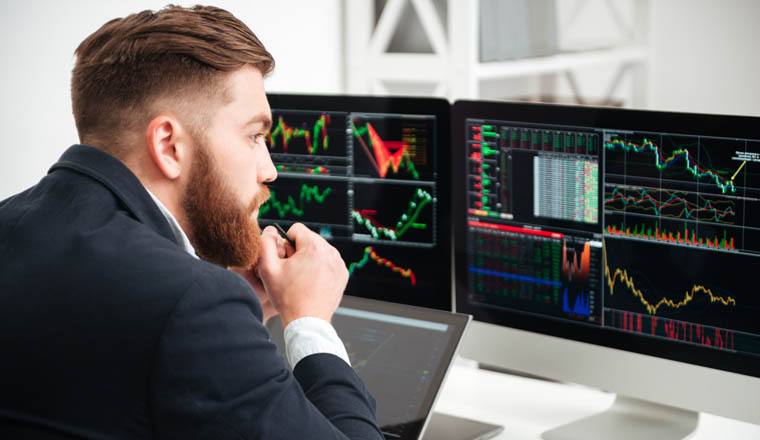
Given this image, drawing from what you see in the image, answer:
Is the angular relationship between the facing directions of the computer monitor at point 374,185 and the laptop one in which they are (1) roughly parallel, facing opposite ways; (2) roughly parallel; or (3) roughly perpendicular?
roughly parallel

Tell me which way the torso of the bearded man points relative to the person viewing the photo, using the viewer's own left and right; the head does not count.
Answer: facing away from the viewer and to the right of the viewer

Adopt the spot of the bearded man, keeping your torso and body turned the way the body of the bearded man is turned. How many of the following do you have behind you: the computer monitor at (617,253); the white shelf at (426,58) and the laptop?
0

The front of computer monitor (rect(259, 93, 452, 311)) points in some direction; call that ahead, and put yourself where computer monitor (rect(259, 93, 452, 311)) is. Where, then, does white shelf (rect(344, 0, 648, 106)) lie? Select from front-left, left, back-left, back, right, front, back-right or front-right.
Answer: back-right

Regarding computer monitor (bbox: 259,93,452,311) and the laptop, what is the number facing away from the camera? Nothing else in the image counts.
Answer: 0

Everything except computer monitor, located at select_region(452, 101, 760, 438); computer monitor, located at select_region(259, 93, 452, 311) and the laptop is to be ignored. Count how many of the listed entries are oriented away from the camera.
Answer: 0

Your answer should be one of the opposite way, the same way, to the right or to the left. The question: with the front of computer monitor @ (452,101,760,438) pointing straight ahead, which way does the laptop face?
the same way

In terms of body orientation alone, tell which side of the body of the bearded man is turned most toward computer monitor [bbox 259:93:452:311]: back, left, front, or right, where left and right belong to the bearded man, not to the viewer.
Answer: front

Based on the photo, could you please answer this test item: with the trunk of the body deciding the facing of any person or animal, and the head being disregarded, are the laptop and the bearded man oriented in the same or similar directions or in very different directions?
very different directions

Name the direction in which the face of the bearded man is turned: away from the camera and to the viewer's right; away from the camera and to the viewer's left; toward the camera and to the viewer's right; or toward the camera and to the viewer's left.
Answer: away from the camera and to the viewer's right

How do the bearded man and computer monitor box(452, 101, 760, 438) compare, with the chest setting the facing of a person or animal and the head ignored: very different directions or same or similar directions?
very different directions

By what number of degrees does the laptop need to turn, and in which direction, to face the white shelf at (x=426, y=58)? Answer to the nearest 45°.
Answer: approximately 135° to its right

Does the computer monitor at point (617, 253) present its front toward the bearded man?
yes

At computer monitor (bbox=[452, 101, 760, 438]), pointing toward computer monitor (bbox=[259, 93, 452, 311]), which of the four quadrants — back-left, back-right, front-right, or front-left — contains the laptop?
front-left
